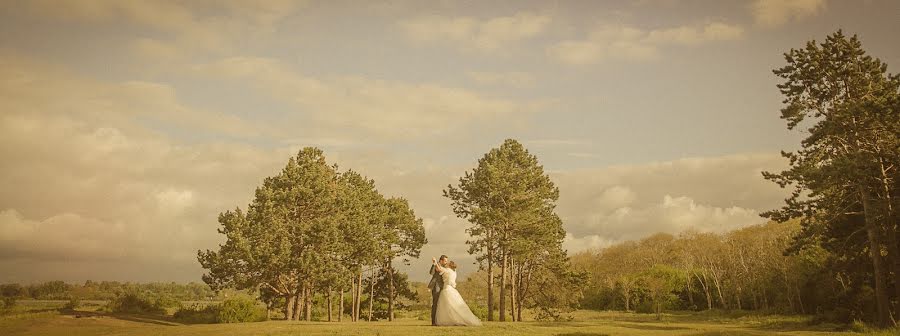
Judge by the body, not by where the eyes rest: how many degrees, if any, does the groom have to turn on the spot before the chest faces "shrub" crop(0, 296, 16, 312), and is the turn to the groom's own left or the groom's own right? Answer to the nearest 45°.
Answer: approximately 135° to the groom's own left

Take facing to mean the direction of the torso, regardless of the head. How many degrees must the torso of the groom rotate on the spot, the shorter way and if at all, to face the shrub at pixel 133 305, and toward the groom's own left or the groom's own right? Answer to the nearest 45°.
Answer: approximately 135° to the groom's own left

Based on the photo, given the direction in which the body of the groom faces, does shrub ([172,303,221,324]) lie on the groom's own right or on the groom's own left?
on the groom's own left

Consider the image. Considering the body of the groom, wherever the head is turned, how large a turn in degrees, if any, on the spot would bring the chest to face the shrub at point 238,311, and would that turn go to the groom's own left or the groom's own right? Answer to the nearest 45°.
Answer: approximately 135° to the groom's own left

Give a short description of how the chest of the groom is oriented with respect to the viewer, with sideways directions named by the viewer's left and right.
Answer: facing to the right of the viewer
